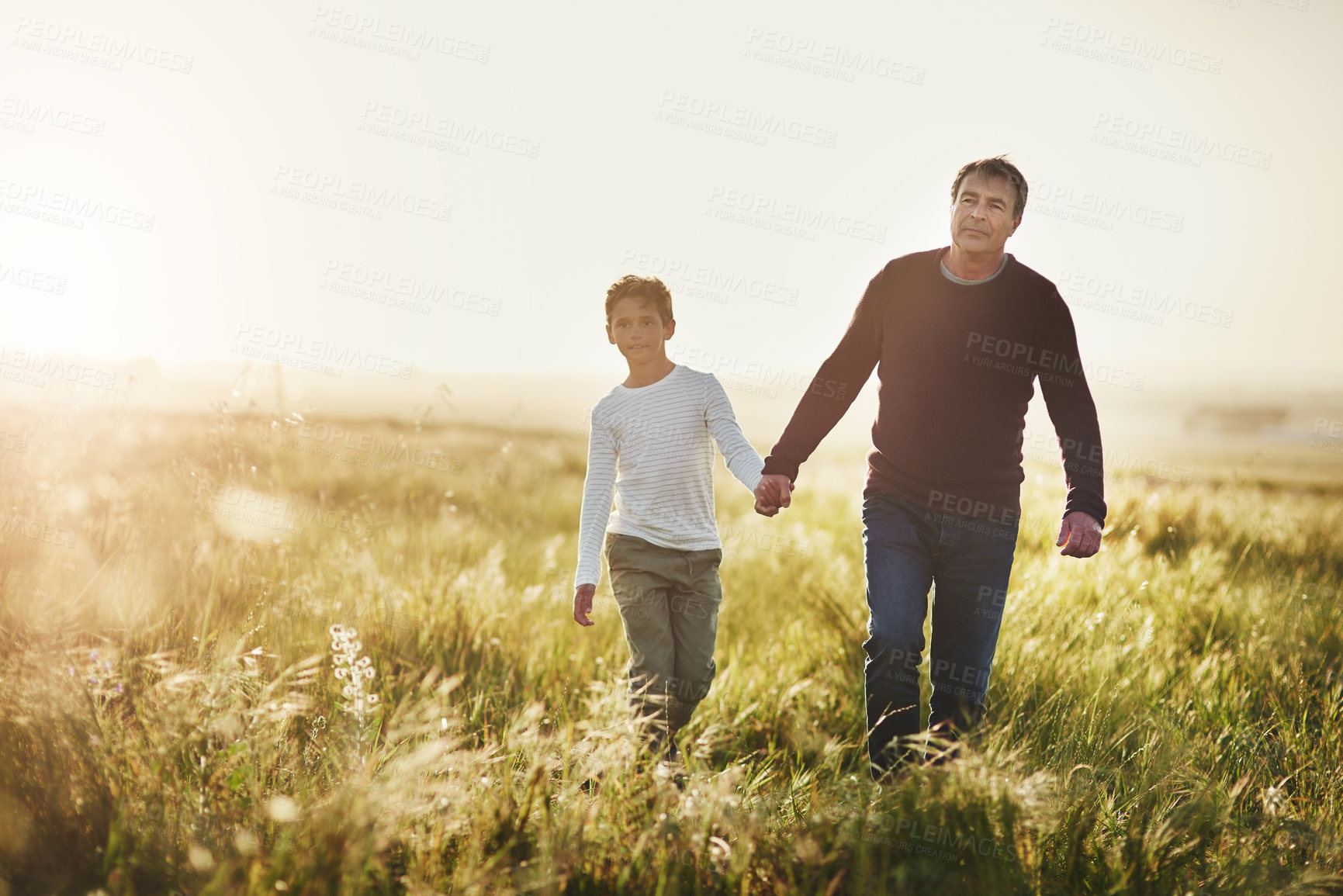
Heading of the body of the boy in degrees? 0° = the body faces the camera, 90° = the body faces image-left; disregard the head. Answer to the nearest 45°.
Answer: approximately 0°

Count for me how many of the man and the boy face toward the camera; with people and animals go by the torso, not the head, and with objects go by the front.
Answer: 2

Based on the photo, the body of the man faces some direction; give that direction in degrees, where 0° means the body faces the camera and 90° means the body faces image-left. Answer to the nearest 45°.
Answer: approximately 0°

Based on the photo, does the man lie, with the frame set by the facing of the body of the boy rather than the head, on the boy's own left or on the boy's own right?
on the boy's own left

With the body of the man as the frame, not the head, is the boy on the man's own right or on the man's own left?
on the man's own right
